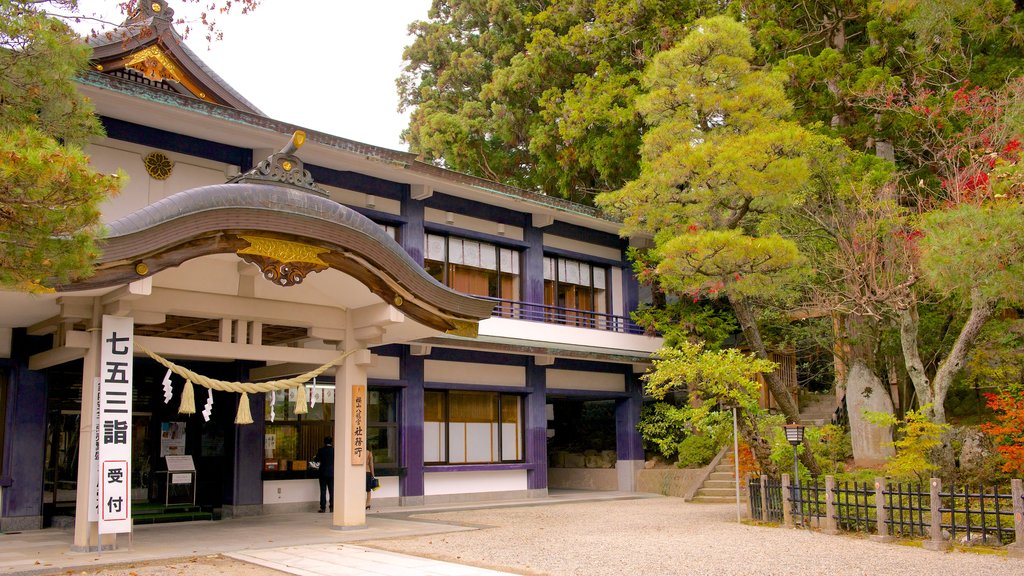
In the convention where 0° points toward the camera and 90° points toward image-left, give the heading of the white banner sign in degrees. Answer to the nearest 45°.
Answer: approximately 0°

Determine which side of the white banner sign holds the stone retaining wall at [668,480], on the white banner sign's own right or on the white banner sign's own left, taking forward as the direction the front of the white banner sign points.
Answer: on the white banner sign's own left

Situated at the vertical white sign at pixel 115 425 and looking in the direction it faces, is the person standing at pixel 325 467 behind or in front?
behind

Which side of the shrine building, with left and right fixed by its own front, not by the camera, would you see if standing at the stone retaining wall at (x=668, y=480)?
left

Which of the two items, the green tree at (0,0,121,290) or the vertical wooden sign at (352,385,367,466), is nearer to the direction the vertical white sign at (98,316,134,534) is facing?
the green tree
